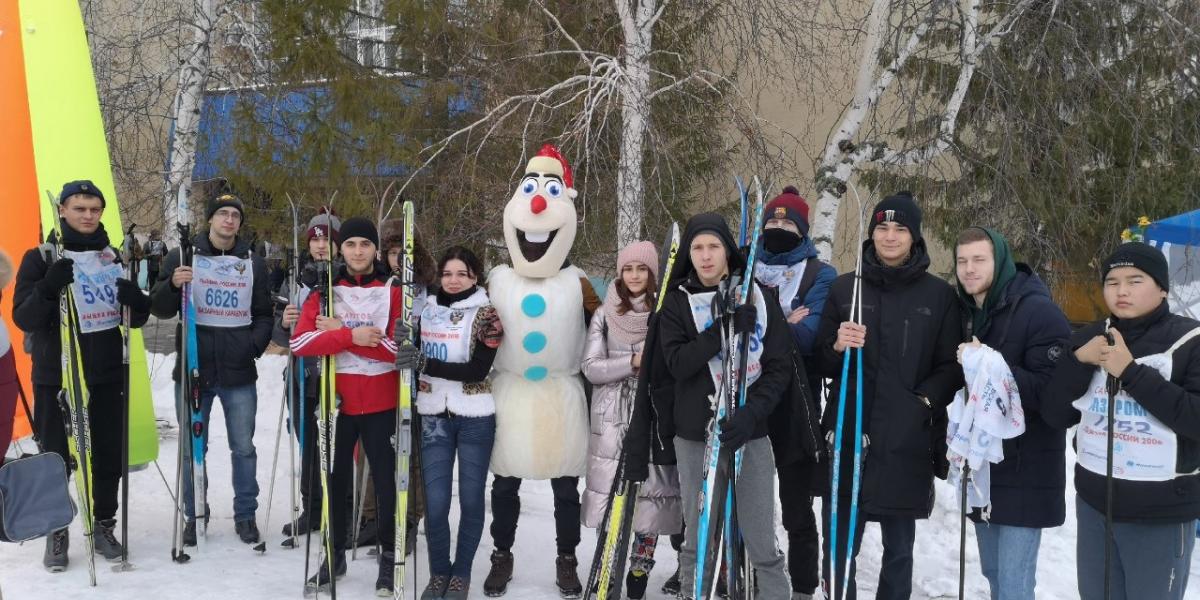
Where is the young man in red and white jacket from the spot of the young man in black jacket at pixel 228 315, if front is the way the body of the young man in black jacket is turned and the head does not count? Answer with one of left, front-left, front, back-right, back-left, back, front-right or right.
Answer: front-left

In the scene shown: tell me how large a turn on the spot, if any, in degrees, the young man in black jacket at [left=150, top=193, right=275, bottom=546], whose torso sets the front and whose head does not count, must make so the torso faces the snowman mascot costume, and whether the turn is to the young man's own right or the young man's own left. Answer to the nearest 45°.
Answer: approximately 45° to the young man's own left

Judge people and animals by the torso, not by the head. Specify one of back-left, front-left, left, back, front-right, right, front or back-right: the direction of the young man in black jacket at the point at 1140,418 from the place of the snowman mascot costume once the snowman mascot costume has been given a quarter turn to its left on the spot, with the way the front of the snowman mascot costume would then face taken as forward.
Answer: front-right

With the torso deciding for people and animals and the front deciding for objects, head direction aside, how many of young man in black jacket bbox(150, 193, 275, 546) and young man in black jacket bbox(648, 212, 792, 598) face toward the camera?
2

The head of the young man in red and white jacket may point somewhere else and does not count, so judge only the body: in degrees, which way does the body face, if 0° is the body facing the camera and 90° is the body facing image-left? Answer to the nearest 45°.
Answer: approximately 0°

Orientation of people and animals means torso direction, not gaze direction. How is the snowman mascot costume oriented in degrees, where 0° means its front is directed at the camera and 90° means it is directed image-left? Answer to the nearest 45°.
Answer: approximately 0°

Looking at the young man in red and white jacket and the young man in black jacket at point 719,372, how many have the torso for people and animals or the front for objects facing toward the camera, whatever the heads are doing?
2

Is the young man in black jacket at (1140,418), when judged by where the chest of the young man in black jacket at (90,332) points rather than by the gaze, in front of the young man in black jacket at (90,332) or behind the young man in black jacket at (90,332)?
in front

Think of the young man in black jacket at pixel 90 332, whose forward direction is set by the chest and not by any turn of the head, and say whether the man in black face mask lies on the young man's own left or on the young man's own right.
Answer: on the young man's own left

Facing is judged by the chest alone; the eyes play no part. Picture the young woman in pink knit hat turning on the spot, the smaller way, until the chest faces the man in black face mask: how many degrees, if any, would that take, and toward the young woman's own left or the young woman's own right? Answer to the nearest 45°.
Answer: approximately 90° to the young woman's own left
